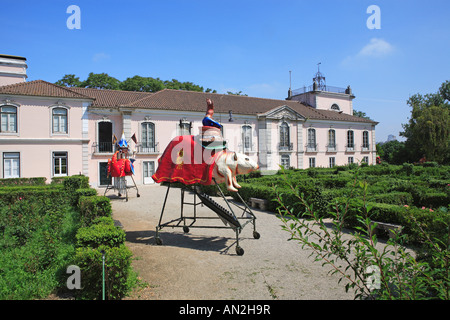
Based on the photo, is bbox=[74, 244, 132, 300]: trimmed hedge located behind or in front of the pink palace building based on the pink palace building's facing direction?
in front

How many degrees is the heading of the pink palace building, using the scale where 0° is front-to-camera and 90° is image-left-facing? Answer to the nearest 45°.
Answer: approximately 315°

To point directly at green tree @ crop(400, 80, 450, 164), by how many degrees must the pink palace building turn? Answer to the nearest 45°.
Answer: approximately 45° to its left

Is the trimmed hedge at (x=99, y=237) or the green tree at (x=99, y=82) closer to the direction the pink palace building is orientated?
the trimmed hedge

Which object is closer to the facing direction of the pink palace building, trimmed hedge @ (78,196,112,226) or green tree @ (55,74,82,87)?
the trimmed hedge

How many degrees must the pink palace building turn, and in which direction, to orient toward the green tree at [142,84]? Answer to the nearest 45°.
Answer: approximately 135° to its left

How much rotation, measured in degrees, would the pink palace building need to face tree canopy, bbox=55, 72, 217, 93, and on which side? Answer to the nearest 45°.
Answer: approximately 135° to its left

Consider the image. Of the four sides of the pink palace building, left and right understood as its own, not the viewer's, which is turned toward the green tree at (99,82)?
back

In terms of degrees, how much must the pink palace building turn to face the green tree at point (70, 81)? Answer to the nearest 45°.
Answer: approximately 180°
